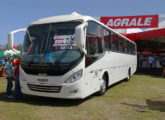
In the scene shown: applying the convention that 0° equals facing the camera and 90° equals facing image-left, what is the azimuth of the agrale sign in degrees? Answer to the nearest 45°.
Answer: approximately 0°

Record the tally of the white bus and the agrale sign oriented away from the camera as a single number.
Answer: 0

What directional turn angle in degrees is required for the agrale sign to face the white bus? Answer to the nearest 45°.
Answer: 0° — it already faces it

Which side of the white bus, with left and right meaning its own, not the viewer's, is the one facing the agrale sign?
back
